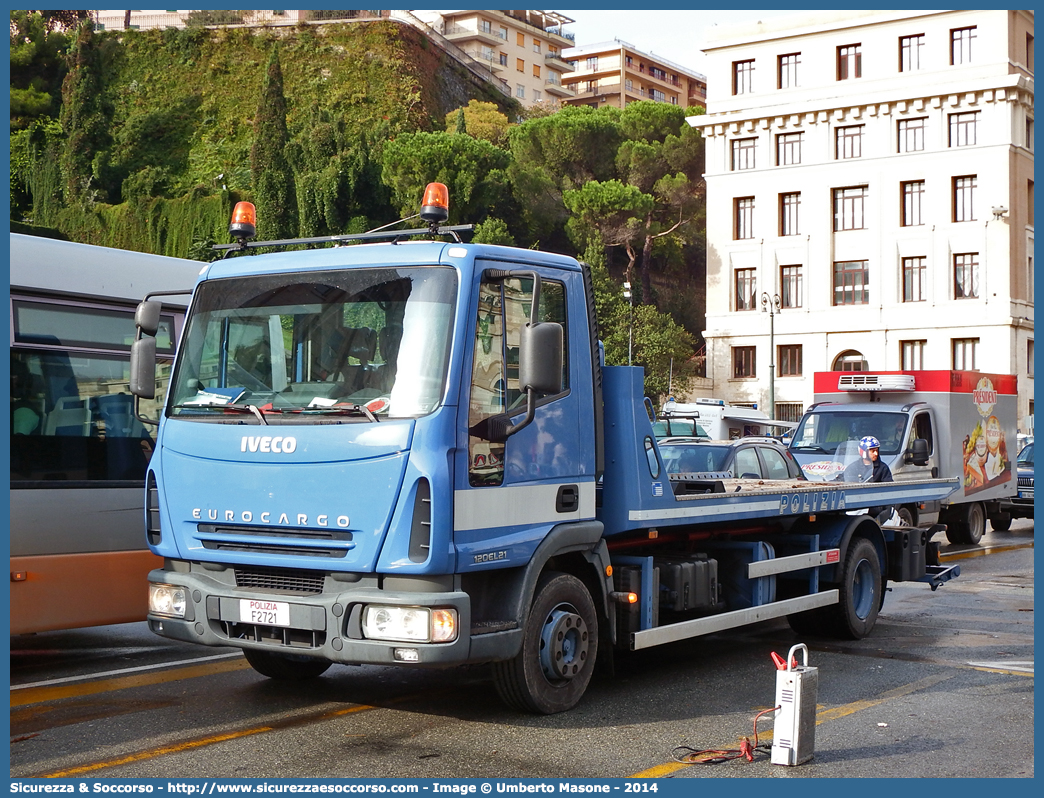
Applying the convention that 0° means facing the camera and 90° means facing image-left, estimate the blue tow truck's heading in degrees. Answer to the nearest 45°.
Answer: approximately 45°

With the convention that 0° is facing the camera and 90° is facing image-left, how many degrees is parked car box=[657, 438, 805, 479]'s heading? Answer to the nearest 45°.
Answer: approximately 45°

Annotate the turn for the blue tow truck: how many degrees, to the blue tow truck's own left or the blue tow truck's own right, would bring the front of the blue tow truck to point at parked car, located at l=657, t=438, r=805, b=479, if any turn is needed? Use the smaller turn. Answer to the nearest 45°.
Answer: approximately 135° to the blue tow truck's own right

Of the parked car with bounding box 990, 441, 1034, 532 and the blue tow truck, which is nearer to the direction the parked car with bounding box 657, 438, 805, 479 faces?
the blue tow truck

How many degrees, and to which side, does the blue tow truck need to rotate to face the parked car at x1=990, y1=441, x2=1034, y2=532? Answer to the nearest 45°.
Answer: approximately 180°
